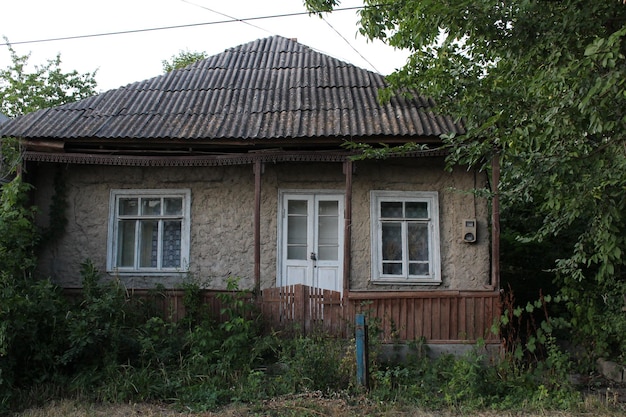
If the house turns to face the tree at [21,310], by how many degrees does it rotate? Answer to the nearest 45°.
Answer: approximately 45° to its right

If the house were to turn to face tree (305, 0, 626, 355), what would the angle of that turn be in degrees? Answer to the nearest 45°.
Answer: approximately 45° to its left

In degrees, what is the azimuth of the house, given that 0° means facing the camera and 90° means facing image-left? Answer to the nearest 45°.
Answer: approximately 0°

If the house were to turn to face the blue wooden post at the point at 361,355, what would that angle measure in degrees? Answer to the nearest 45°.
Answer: approximately 45° to its left
